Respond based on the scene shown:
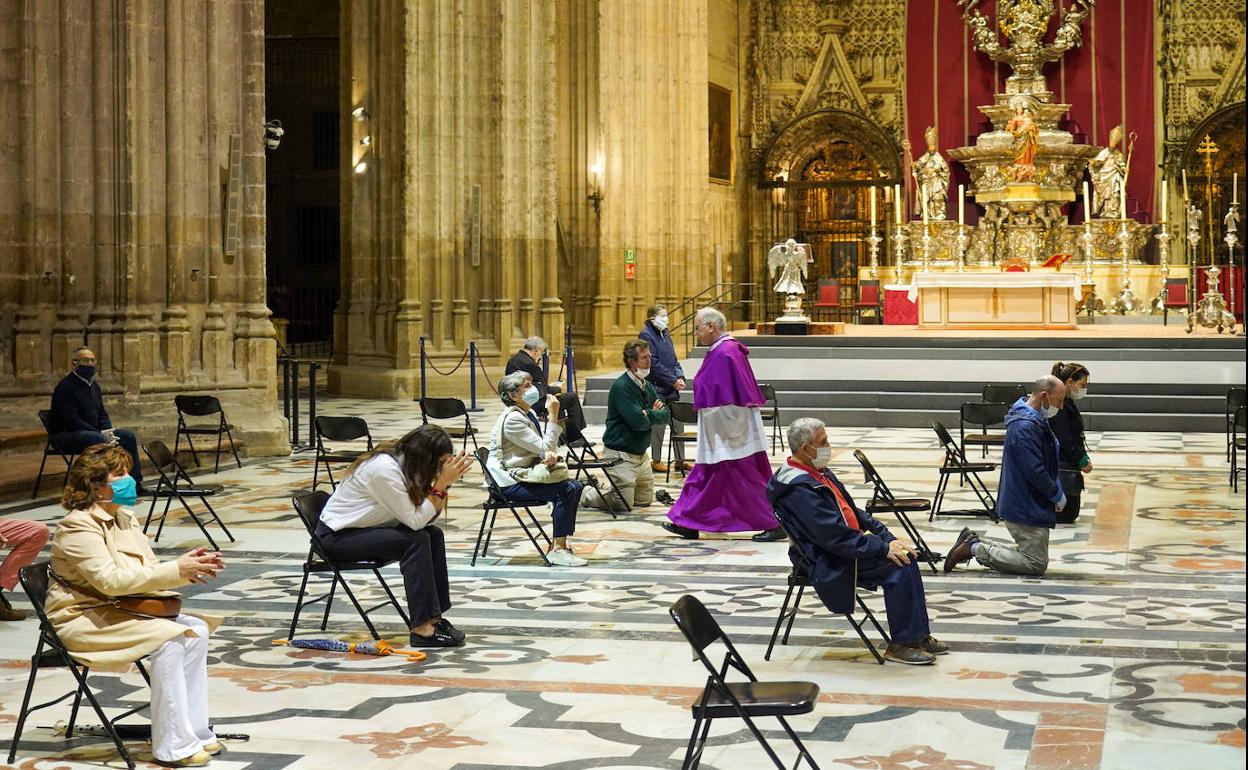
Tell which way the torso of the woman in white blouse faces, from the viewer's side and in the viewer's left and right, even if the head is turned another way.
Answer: facing to the right of the viewer

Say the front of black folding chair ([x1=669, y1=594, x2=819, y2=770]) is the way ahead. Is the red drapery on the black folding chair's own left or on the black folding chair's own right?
on the black folding chair's own left

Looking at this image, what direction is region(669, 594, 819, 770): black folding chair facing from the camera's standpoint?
to the viewer's right

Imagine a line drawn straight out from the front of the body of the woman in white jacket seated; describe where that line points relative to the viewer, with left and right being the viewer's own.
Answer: facing to the right of the viewer

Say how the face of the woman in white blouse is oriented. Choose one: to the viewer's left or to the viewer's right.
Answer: to the viewer's right

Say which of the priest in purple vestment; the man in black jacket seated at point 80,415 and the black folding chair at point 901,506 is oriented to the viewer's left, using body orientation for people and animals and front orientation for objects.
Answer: the priest in purple vestment

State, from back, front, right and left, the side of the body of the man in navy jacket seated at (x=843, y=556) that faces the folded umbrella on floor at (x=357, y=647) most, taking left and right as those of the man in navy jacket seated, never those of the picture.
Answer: back

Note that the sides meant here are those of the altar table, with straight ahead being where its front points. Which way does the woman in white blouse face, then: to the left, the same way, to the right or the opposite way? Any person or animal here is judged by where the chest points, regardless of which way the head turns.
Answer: to the left

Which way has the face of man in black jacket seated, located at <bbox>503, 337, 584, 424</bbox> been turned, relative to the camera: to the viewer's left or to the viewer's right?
to the viewer's right

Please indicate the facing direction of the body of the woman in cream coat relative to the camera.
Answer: to the viewer's right

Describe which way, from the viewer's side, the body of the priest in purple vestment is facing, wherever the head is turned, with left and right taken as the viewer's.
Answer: facing to the left of the viewer
